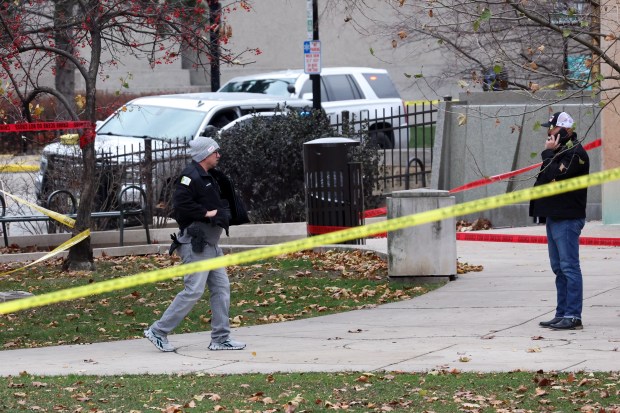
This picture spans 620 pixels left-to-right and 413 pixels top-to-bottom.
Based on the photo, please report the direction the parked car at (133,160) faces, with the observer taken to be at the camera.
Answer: facing the viewer and to the left of the viewer

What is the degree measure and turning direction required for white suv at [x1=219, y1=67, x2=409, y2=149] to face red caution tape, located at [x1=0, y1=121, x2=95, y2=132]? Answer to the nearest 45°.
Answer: approximately 45° to its left

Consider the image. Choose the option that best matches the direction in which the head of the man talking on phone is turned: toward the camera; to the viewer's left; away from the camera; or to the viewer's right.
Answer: to the viewer's left

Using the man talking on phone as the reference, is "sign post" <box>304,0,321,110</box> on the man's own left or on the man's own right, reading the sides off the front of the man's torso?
on the man's own right
